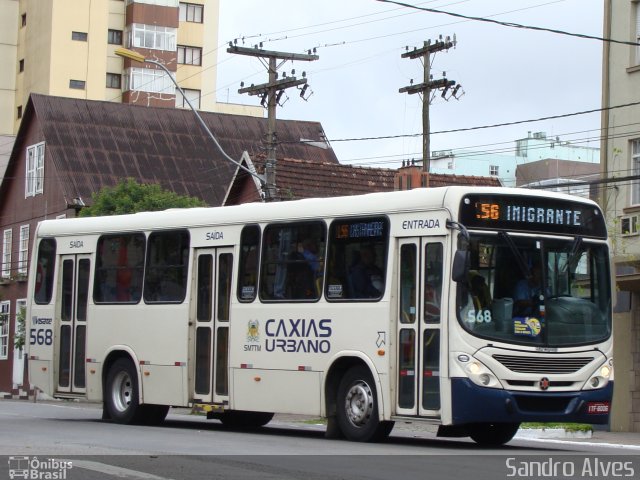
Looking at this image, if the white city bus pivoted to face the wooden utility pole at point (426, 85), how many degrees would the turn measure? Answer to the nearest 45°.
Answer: approximately 135° to its left

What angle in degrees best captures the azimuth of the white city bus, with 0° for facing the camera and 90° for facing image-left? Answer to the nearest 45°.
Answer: approximately 315°

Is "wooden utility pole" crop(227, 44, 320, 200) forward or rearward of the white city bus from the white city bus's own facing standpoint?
rearward

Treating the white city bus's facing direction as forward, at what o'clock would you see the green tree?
The green tree is roughly at 7 o'clock from the white city bus.
